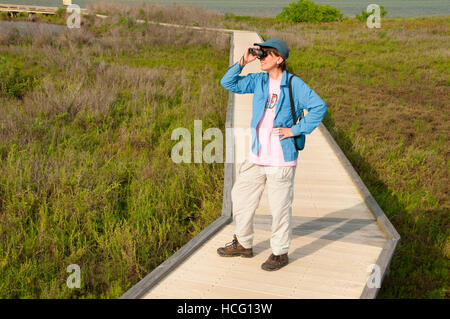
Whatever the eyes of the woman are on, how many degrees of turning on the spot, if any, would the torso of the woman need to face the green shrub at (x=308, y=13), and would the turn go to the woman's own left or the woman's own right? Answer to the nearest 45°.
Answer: approximately 135° to the woman's own right

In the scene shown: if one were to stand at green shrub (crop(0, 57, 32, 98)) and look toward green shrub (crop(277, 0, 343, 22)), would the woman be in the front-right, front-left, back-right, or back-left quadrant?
back-right

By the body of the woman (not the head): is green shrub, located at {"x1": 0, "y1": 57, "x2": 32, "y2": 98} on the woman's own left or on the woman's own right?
on the woman's own right

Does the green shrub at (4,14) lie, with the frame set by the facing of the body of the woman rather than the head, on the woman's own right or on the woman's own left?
on the woman's own right

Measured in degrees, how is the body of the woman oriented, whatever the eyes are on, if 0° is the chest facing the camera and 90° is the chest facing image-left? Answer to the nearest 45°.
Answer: approximately 45°
